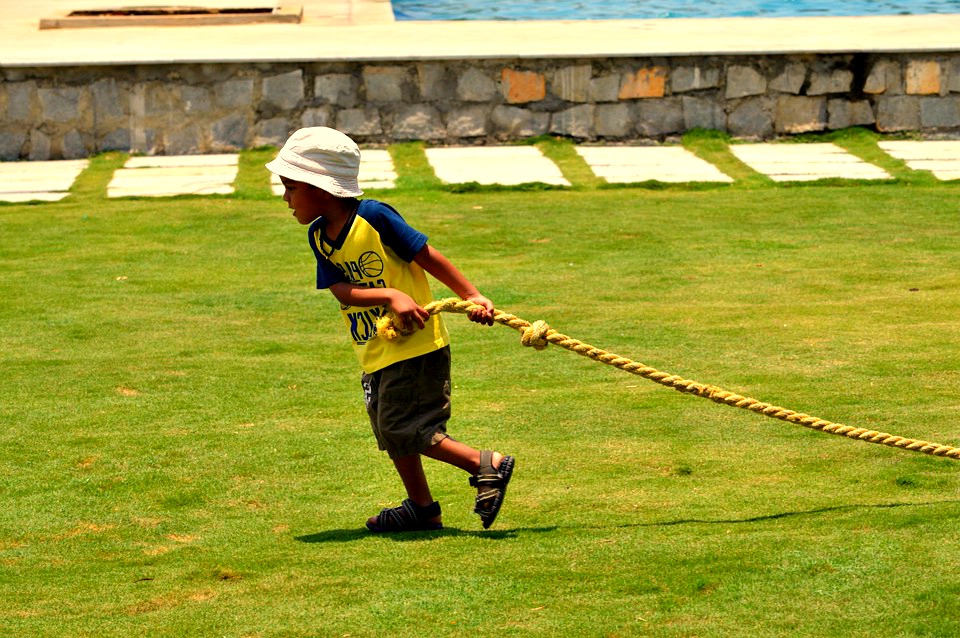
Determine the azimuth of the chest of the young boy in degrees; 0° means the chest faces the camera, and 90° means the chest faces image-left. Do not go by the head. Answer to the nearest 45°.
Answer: approximately 45°

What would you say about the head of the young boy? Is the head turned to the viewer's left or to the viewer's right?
to the viewer's left

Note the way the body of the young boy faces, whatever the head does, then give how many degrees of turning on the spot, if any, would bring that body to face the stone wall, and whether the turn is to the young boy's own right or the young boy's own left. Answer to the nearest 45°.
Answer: approximately 135° to the young boy's own right
